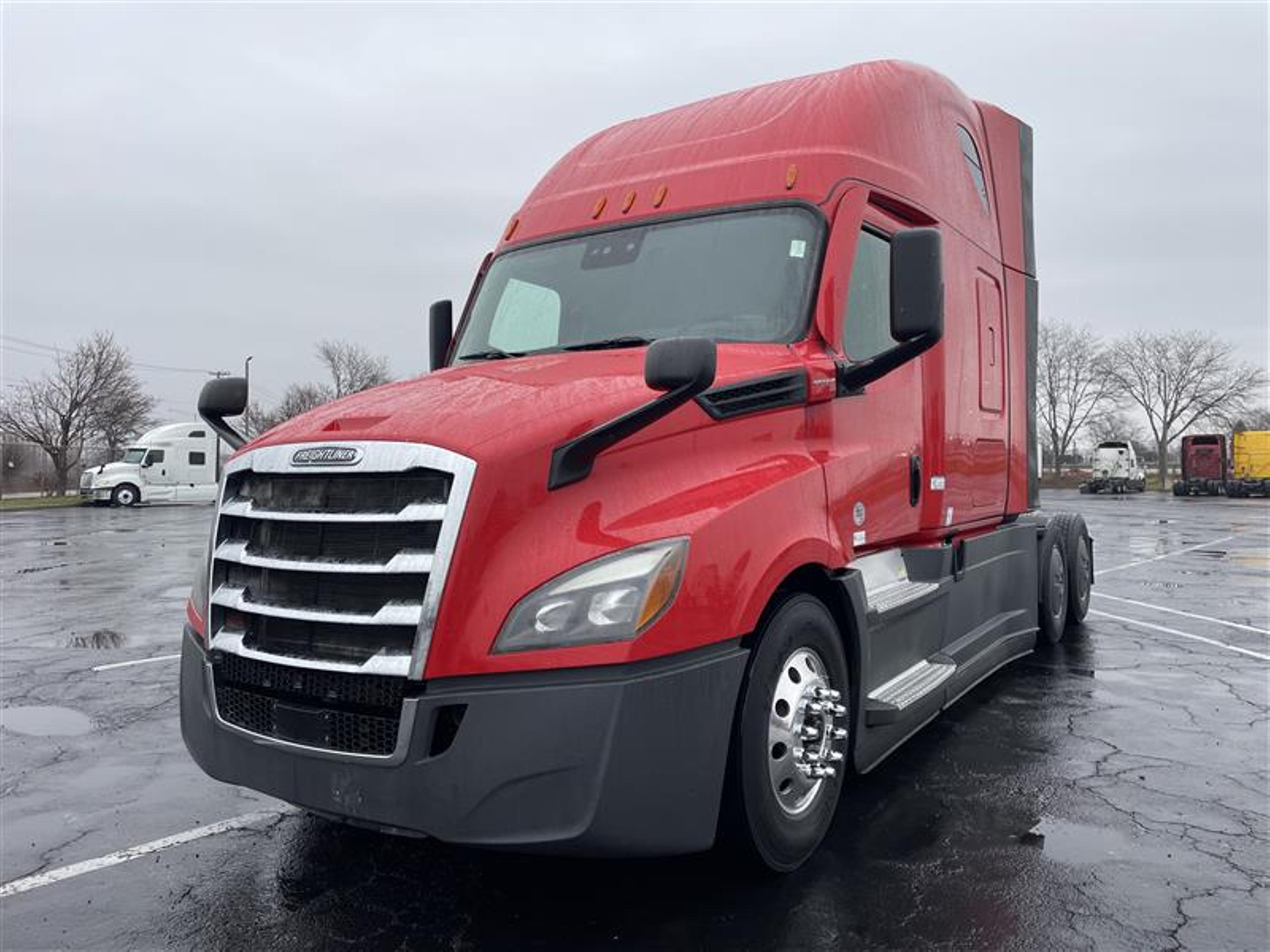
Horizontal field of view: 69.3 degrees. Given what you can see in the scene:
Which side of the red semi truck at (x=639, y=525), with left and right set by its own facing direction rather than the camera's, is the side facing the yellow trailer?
back

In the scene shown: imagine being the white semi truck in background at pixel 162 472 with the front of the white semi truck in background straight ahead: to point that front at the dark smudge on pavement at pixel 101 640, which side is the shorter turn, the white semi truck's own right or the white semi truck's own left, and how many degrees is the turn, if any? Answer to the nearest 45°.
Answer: approximately 90° to the white semi truck's own left

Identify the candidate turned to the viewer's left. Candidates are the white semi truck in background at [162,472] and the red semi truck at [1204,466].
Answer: the white semi truck in background

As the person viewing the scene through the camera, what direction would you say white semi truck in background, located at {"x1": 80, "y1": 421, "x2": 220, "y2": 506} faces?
facing to the left of the viewer

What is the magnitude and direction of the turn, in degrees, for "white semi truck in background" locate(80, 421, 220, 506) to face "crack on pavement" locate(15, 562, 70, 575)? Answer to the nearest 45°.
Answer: approximately 90° to its left

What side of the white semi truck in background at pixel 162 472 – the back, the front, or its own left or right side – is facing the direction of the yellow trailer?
back

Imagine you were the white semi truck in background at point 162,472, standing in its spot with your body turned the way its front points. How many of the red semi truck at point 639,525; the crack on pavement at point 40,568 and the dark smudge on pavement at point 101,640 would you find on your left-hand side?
3
